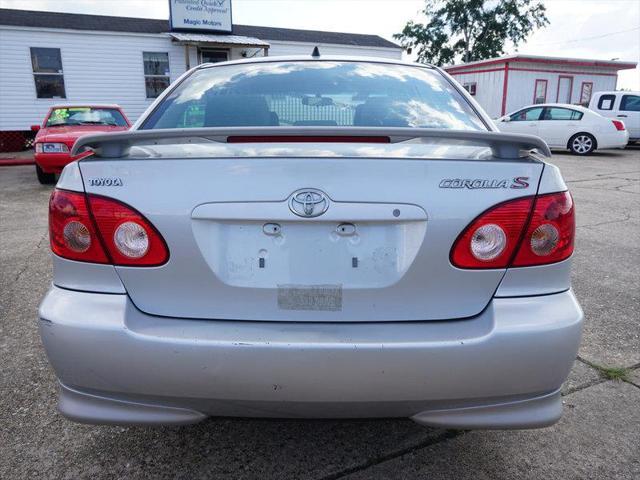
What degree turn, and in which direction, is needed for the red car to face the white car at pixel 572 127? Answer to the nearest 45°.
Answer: approximately 90° to its left

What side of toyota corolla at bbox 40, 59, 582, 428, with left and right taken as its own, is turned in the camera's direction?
back

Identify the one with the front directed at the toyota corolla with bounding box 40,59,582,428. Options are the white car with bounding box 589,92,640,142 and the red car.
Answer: the red car

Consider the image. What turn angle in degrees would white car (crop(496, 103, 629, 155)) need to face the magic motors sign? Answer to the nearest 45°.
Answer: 0° — it already faces it

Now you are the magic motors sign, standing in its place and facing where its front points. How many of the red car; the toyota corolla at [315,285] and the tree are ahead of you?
2

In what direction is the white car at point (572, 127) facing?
to the viewer's left
